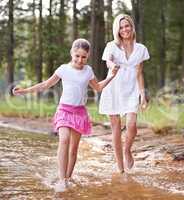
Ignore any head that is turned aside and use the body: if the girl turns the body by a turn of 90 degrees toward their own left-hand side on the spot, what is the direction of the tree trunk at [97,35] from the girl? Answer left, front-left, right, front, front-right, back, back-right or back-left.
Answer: left

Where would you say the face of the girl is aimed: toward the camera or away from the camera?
toward the camera

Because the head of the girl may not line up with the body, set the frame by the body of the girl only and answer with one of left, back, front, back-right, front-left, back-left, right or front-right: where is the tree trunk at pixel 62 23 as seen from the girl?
back

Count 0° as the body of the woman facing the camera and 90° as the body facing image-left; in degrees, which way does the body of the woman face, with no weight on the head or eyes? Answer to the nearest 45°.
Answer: approximately 0°

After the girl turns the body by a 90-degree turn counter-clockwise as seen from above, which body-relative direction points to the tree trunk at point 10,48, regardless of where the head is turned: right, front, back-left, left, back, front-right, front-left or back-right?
left

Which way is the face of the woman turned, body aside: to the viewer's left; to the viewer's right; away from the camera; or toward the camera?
toward the camera

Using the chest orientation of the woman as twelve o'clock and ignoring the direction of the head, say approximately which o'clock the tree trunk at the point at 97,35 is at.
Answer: The tree trunk is roughly at 6 o'clock from the woman.

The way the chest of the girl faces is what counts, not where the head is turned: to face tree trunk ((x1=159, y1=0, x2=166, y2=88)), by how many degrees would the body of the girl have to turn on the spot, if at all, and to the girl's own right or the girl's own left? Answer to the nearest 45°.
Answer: approximately 180°

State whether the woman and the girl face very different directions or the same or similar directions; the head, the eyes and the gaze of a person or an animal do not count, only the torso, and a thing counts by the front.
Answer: same or similar directions

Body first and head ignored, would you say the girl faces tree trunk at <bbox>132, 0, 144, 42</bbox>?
no

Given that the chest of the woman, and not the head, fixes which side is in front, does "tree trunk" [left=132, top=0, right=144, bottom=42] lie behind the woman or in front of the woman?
behind

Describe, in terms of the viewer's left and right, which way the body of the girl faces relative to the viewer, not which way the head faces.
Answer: facing the viewer

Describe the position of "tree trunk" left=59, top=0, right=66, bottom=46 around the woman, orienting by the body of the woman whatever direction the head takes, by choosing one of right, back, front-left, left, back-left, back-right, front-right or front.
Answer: back
